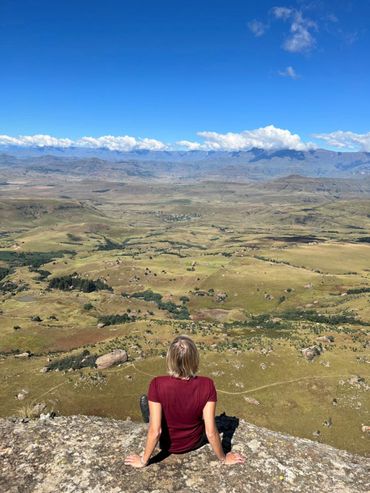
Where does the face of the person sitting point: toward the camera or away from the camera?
away from the camera

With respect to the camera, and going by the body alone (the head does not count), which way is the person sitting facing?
away from the camera
